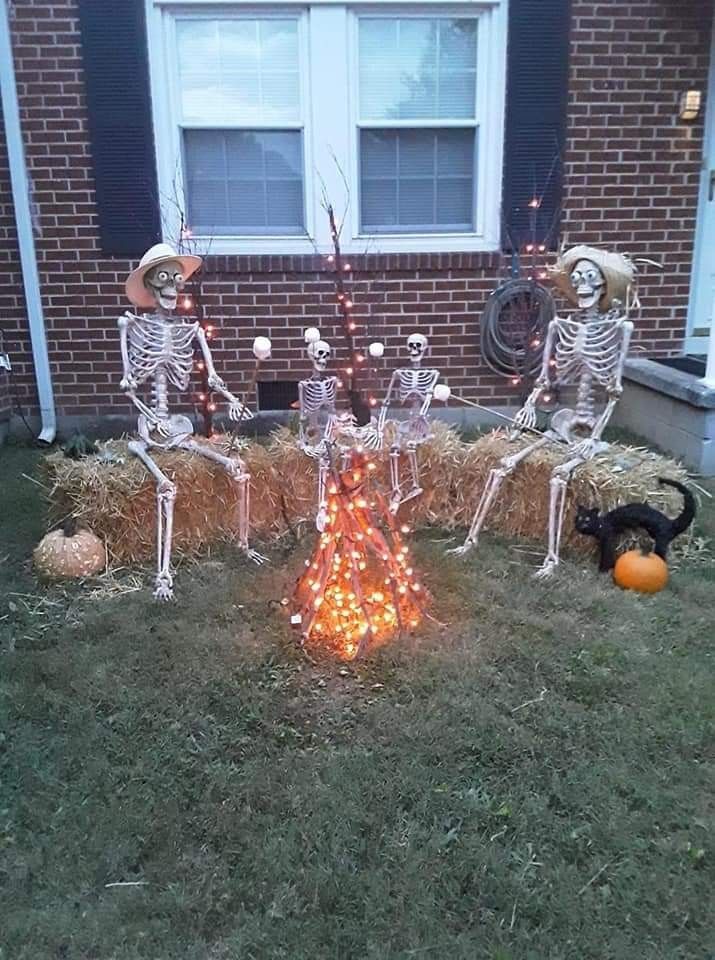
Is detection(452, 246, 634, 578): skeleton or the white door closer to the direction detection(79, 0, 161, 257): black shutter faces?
the skeleton

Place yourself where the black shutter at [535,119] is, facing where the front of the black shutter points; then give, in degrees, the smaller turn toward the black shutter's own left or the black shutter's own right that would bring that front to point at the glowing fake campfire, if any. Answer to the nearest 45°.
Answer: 0° — it already faces it

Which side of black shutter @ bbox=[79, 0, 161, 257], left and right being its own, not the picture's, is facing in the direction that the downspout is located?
right

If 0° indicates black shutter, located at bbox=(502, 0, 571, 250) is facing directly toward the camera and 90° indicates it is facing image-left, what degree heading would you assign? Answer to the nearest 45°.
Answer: approximately 0°

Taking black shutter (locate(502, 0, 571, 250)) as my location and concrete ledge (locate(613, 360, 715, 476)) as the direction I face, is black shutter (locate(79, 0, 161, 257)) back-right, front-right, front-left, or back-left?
back-right

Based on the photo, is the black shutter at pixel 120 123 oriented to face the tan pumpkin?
yes

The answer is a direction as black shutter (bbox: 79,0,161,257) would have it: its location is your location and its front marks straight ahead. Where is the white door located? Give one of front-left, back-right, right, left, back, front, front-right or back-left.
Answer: left

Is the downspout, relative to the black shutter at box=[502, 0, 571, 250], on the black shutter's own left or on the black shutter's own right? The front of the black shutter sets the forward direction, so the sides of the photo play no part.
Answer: on the black shutter's own right

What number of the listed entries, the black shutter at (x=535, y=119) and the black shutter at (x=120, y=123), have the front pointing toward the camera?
2

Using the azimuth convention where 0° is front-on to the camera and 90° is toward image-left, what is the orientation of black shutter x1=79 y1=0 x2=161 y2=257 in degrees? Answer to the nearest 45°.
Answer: approximately 0°
